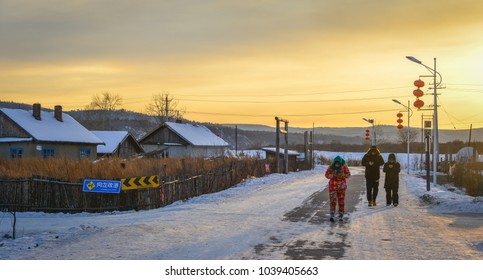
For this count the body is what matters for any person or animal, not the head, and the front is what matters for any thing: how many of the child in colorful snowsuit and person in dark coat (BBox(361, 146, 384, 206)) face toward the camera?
2

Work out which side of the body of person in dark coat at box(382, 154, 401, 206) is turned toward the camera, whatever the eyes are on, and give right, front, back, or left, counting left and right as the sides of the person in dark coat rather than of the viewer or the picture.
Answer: front

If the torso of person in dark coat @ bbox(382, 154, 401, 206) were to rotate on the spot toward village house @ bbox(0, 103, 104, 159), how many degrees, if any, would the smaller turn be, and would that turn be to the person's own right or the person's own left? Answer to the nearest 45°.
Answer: approximately 135° to the person's own right

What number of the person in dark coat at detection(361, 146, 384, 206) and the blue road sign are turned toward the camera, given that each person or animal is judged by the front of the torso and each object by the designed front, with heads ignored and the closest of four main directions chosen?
2

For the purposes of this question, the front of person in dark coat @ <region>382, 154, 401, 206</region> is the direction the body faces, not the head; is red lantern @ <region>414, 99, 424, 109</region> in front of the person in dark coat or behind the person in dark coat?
behind

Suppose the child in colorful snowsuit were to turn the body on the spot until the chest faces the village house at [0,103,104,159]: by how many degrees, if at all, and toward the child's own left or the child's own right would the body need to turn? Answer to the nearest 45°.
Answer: approximately 135° to the child's own right

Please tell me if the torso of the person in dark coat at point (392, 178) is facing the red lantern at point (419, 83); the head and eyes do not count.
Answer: no

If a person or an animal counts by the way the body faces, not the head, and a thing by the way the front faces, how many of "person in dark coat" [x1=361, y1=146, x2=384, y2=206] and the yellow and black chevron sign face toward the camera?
2

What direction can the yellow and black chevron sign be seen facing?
toward the camera

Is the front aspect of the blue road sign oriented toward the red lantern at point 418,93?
no

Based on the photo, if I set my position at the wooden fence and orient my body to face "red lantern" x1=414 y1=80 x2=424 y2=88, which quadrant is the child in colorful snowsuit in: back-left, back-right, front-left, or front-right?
front-right

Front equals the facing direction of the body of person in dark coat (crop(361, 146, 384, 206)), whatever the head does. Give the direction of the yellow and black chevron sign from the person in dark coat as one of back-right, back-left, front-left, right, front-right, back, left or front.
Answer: right

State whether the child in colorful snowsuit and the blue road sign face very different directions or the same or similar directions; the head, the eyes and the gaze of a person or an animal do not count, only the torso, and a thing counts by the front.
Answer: same or similar directions
